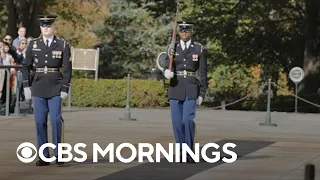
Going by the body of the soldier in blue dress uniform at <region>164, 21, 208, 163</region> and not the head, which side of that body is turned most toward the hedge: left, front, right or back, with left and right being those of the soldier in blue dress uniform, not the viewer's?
back

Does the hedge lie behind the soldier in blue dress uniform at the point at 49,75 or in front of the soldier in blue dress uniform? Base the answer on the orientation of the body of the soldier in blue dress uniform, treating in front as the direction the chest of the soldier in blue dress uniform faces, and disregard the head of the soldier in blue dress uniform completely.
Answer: behind

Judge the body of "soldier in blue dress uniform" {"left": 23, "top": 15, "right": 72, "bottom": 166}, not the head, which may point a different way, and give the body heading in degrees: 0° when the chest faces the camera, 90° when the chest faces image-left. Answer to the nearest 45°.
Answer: approximately 0°

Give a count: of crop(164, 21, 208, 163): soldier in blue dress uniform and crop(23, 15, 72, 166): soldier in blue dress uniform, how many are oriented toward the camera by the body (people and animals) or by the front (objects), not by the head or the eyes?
2

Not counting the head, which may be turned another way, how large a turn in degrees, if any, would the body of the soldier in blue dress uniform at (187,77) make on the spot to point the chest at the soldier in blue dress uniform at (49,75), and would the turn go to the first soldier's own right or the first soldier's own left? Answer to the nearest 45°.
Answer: approximately 90° to the first soldier's own right

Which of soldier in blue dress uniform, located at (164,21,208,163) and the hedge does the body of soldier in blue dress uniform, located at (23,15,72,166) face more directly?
the soldier in blue dress uniform

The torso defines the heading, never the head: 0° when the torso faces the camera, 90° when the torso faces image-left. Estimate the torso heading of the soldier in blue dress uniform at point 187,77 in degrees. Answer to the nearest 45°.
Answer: approximately 0°

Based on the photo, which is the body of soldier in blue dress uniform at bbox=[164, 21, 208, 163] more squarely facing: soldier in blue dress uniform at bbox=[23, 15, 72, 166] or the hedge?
the soldier in blue dress uniform
